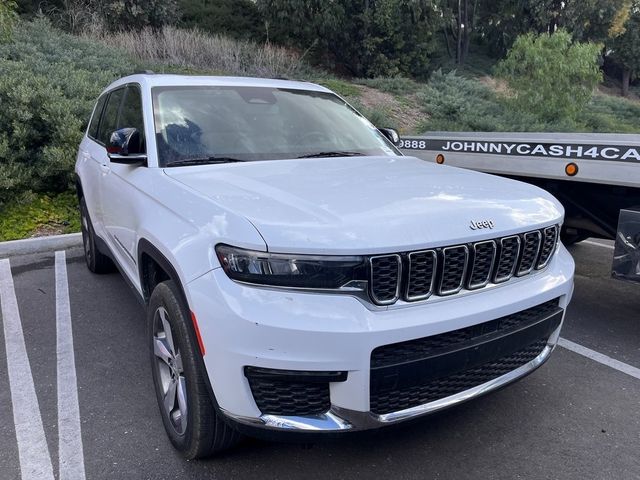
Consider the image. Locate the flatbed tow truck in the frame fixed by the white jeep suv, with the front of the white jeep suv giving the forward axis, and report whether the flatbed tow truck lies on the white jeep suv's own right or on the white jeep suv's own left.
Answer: on the white jeep suv's own left

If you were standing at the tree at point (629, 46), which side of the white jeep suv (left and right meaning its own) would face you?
left

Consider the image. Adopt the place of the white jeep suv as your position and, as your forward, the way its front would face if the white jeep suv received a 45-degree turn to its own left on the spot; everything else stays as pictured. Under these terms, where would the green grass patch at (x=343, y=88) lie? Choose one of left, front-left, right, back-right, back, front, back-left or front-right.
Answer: left

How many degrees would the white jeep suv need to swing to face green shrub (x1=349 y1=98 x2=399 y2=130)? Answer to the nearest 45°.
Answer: approximately 135° to its left

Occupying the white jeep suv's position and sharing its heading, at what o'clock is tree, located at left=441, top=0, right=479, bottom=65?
The tree is roughly at 8 o'clock from the white jeep suv.

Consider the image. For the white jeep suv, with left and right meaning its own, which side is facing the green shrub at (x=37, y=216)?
back
